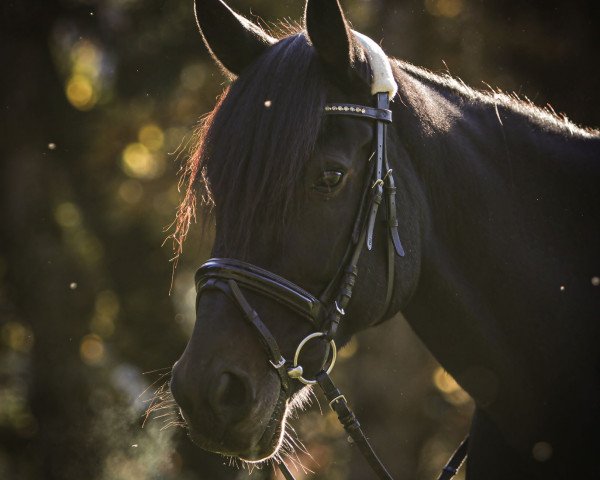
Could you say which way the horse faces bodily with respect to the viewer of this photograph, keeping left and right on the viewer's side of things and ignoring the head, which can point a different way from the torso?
facing the viewer and to the left of the viewer
